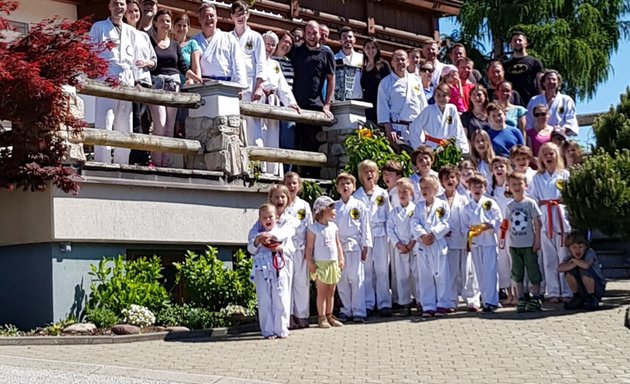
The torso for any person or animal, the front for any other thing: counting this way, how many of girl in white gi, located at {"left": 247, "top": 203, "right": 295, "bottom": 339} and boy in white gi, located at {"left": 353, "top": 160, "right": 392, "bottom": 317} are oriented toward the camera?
2

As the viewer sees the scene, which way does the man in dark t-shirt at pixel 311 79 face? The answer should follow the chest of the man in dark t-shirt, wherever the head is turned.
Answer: toward the camera

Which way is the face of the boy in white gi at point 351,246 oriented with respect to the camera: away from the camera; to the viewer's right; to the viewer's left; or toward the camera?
toward the camera

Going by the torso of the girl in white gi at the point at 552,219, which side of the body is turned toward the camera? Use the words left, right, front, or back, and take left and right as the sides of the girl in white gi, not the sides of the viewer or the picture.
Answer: front

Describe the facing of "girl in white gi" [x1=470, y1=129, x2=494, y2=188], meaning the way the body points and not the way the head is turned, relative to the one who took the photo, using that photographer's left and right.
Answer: facing the viewer

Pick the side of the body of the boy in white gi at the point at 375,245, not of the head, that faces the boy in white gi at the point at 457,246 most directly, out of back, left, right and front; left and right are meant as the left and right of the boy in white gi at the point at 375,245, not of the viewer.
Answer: left

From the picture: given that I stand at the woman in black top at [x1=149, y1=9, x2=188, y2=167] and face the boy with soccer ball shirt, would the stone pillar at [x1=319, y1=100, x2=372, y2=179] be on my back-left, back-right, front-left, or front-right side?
front-left

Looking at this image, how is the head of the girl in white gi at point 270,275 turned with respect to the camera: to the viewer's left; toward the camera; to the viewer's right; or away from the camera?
toward the camera

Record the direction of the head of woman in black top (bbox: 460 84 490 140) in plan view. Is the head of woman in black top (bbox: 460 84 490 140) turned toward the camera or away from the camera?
toward the camera

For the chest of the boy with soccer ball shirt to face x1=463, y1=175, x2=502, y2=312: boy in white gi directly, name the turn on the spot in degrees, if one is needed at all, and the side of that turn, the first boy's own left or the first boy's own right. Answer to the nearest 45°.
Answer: approximately 90° to the first boy's own right

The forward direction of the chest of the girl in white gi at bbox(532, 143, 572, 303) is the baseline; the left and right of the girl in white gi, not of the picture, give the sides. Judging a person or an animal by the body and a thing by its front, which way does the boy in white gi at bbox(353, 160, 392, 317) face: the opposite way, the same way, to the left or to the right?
the same way

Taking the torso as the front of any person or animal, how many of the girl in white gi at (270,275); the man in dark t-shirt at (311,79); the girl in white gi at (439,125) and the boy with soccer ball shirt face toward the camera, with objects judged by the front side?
4
